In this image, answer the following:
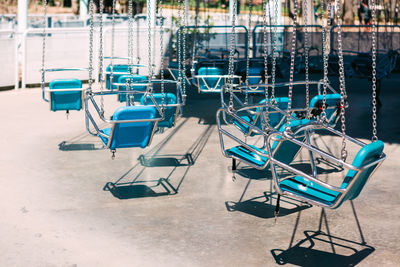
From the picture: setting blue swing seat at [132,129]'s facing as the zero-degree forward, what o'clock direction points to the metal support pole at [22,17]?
The metal support pole is roughly at 1 o'clock from the blue swing seat.

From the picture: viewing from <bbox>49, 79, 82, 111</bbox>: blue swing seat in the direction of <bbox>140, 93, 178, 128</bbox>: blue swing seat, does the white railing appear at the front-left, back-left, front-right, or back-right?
back-left

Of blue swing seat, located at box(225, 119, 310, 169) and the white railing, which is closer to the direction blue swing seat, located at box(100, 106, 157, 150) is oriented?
the white railing

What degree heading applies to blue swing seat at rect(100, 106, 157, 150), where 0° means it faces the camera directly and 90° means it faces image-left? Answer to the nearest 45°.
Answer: approximately 135°

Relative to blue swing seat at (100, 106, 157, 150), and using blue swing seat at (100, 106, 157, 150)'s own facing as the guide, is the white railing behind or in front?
in front

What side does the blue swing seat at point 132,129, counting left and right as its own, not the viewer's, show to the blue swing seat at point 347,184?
back

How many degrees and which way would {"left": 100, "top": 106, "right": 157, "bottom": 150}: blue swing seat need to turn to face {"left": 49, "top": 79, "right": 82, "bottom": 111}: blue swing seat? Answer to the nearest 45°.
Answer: approximately 45° to its right
